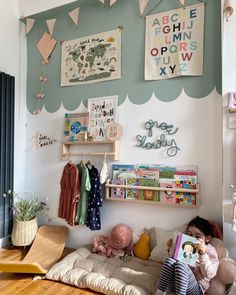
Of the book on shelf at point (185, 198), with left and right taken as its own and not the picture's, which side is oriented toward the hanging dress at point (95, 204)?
right

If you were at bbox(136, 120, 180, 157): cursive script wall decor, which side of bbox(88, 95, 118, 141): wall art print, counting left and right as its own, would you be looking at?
left

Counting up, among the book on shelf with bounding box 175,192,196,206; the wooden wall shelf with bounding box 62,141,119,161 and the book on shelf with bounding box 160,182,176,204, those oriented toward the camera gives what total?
3

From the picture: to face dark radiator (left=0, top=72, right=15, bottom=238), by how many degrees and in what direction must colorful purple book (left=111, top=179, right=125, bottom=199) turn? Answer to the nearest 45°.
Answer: approximately 90° to its right

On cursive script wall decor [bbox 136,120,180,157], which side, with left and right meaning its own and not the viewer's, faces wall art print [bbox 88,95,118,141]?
right

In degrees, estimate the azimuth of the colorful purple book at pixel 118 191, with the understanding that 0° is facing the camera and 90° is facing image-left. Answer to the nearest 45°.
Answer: approximately 0°
